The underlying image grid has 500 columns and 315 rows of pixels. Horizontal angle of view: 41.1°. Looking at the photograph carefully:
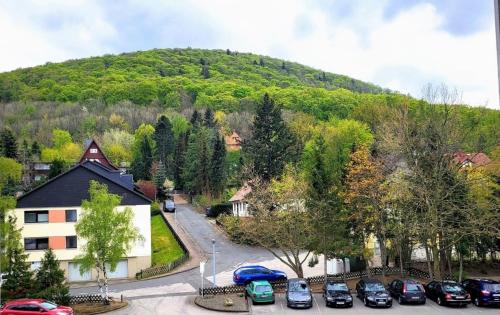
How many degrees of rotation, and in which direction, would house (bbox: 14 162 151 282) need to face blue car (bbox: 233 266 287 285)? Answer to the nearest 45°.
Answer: approximately 45° to its left

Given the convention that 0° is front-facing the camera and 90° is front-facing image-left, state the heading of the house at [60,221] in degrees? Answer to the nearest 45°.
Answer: approximately 0°
